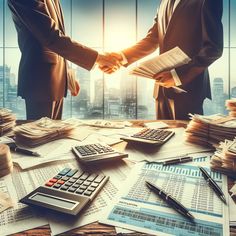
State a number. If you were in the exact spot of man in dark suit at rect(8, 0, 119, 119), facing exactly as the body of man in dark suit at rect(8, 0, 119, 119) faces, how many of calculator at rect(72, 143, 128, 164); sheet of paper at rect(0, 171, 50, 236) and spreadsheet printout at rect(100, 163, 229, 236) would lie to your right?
3

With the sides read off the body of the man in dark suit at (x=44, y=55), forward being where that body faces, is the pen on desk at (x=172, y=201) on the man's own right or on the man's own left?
on the man's own right

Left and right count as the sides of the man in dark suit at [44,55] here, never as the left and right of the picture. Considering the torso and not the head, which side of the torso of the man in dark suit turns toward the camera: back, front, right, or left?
right

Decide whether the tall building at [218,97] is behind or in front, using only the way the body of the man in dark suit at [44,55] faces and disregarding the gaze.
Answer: in front

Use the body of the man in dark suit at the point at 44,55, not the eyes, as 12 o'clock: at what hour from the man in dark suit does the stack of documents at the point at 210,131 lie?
The stack of documents is roughly at 2 o'clock from the man in dark suit.

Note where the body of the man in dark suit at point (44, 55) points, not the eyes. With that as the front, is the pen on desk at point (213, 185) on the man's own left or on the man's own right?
on the man's own right

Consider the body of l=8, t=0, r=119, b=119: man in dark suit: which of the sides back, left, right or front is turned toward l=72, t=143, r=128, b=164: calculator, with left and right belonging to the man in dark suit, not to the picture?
right

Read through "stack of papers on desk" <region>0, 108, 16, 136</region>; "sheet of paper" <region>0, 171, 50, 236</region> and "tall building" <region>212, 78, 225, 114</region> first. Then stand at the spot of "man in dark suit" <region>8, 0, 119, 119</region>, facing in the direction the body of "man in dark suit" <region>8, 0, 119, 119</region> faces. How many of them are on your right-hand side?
2

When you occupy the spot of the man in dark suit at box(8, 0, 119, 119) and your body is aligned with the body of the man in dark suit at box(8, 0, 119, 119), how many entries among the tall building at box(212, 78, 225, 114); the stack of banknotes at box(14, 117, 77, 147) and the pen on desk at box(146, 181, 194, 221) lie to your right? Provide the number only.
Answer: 2

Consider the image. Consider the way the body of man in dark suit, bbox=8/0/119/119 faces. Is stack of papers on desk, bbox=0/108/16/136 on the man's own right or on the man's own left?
on the man's own right

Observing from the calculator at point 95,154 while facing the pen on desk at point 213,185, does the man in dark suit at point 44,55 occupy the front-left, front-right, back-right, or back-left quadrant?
back-left
